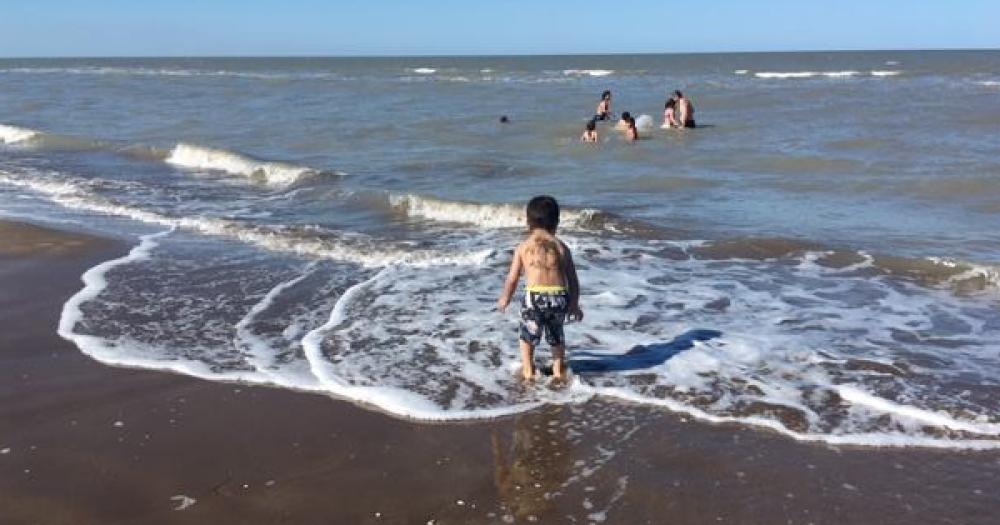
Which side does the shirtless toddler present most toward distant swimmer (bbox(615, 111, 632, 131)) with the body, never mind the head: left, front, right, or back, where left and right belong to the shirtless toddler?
front

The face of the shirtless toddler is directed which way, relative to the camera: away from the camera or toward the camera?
away from the camera

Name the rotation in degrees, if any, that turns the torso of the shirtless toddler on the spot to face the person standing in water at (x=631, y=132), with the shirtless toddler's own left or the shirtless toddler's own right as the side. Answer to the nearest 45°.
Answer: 0° — they already face them

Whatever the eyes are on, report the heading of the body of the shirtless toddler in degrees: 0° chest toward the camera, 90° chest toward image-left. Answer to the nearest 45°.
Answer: approximately 180°

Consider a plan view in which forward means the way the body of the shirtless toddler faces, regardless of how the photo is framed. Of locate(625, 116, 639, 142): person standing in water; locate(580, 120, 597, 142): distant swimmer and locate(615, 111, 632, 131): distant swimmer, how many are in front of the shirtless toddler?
3

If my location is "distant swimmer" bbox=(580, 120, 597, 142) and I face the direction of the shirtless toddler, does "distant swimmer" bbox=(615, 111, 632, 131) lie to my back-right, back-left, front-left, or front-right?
back-left

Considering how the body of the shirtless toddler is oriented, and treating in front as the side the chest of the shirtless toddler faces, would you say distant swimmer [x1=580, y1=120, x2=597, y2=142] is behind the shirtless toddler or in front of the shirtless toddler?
in front
